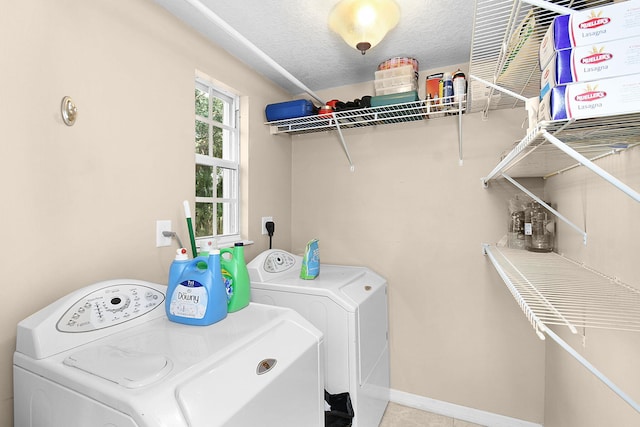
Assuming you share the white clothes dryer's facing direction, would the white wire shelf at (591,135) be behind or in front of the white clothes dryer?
in front

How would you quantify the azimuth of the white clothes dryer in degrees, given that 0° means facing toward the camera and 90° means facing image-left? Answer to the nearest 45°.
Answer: approximately 315°

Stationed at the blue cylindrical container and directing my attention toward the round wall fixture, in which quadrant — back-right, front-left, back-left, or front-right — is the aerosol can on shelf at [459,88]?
back-left

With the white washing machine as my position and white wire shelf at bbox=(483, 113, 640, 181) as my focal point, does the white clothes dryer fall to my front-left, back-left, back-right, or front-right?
front-left

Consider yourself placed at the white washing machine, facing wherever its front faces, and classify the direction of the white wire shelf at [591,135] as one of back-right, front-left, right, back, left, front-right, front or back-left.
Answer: front

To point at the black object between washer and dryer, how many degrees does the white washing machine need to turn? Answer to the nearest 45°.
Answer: approximately 45° to its left

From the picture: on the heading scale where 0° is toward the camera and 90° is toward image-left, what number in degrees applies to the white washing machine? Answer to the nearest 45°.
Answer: approximately 315°

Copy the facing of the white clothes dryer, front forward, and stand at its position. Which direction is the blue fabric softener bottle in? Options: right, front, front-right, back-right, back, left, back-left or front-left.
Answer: right

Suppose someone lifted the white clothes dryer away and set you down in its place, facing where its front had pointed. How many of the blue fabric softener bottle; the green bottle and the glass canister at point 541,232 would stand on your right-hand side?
2

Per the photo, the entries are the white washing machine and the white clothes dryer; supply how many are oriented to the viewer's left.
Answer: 0
